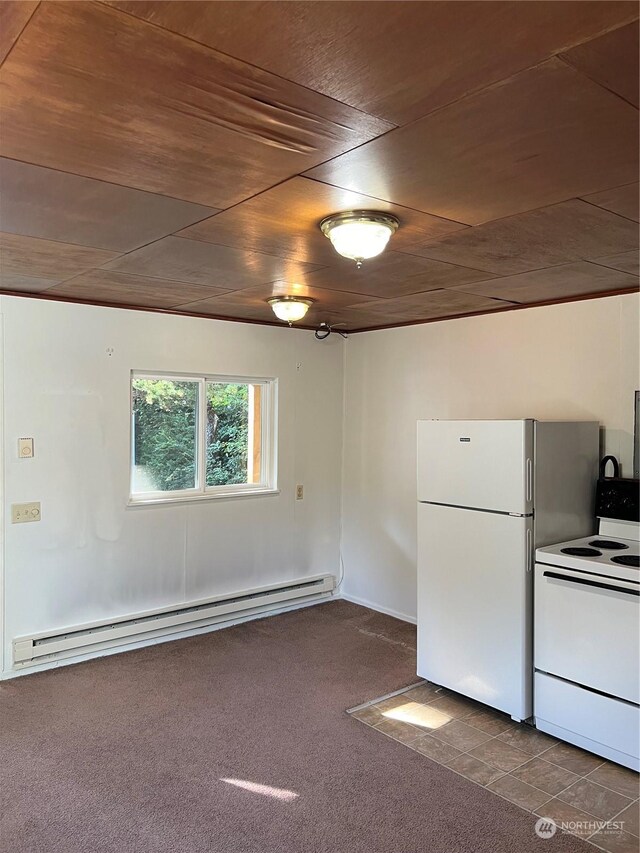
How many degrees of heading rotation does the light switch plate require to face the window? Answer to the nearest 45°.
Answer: approximately 90° to its left

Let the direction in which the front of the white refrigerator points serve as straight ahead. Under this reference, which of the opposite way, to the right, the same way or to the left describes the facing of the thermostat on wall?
to the left

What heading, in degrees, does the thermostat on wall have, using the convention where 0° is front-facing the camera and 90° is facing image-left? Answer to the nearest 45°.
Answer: approximately 0°

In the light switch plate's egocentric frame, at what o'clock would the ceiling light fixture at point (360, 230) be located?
The ceiling light fixture is roughly at 11 o'clock from the light switch plate.

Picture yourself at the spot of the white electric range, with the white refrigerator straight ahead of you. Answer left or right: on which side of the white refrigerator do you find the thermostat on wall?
left

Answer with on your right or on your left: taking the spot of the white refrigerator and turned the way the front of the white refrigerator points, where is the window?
on your right

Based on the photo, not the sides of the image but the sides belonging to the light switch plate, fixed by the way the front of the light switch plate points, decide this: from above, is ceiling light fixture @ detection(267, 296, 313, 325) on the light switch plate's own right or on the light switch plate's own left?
on the light switch plate's own left

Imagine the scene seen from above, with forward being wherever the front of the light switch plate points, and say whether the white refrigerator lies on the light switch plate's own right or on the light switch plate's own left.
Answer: on the light switch plate's own left

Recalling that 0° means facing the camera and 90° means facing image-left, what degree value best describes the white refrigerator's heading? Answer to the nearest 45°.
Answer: approximately 45°

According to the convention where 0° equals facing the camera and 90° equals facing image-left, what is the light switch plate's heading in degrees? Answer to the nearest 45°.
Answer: approximately 0°

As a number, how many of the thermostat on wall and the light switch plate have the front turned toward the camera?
2
